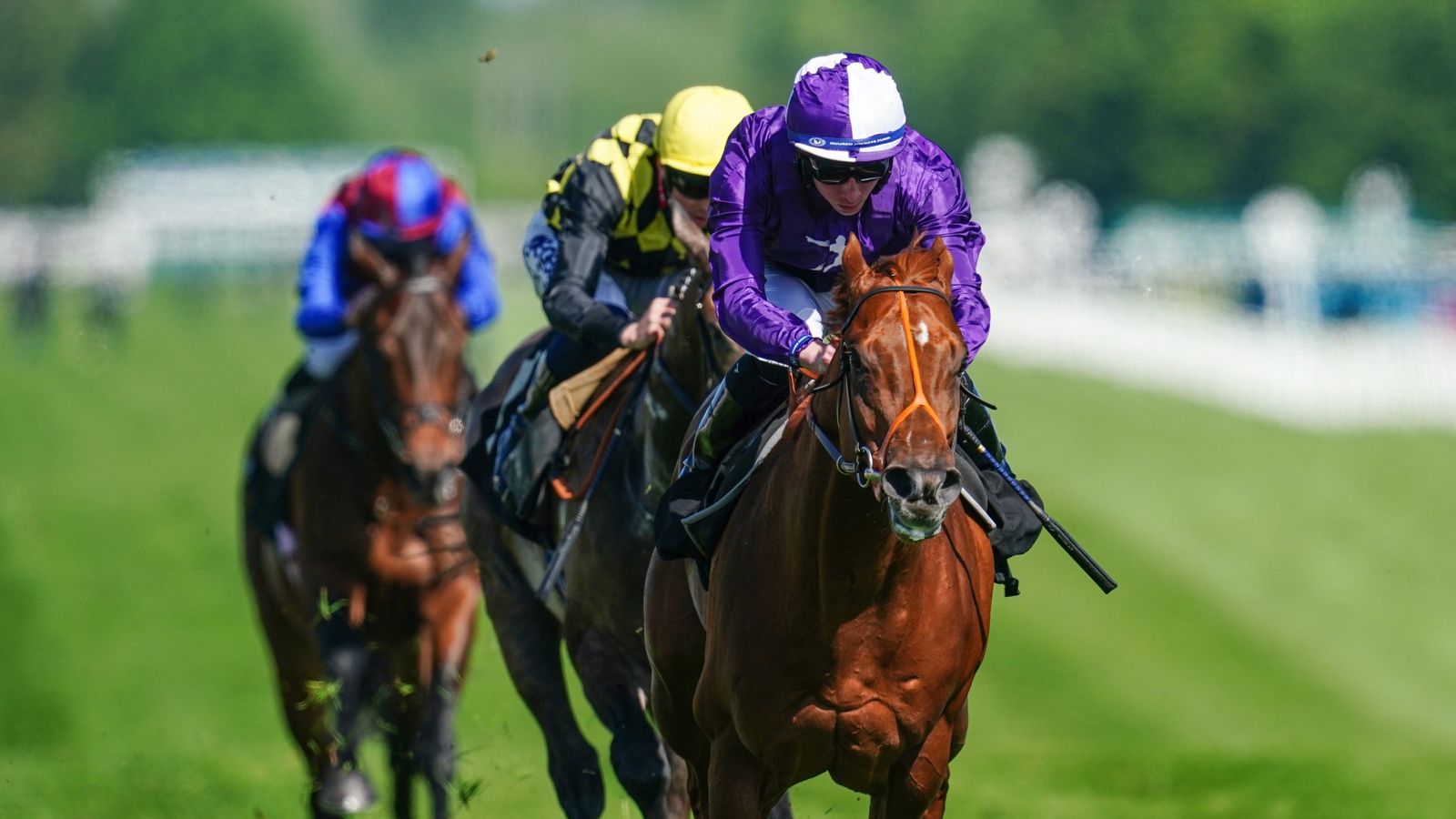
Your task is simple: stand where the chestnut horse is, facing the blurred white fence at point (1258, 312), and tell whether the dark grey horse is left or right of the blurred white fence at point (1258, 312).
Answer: left

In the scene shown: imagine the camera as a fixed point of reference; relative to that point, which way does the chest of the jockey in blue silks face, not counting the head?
toward the camera

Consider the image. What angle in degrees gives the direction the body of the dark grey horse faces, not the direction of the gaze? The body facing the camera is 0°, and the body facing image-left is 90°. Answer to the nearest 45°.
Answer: approximately 315°

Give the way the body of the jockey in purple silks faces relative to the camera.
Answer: toward the camera

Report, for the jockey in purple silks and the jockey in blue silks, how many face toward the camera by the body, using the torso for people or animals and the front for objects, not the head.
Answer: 2

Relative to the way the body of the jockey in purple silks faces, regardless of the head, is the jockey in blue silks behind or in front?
behind

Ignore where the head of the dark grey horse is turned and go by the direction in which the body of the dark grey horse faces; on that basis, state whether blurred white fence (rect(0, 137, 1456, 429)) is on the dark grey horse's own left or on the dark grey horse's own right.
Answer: on the dark grey horse's own left

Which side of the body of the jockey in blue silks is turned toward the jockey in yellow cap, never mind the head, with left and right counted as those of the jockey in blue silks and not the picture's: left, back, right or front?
front

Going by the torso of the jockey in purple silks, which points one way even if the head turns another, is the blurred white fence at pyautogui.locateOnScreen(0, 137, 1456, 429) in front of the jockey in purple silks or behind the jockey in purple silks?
behind

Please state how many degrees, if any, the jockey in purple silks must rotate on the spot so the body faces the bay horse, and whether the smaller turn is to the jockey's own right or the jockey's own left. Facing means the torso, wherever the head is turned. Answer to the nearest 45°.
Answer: approximately 135° to the jockey's own right
